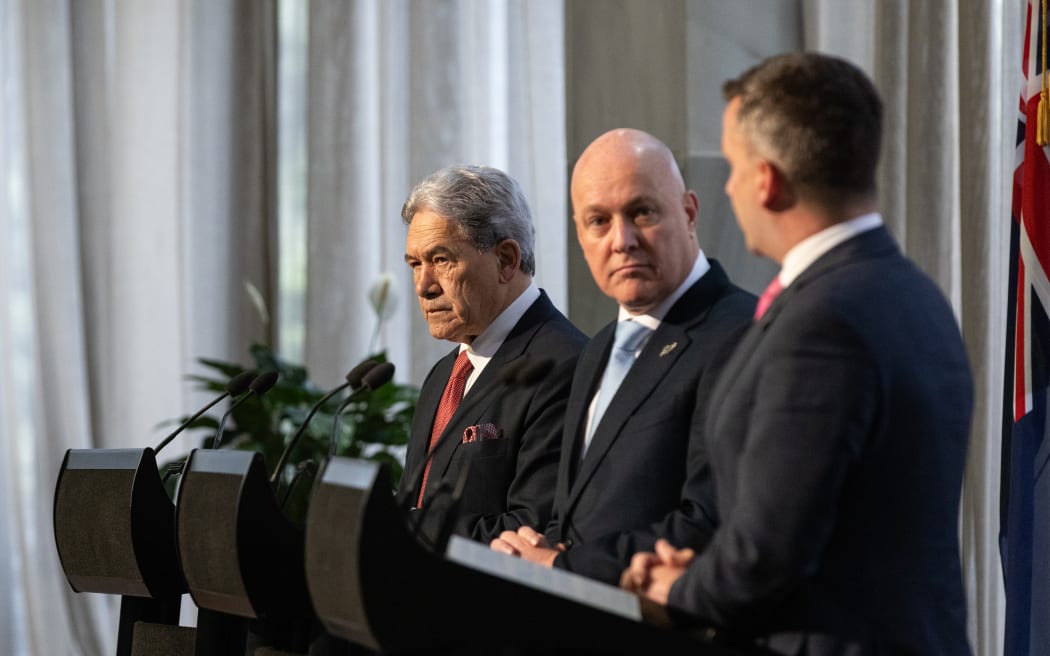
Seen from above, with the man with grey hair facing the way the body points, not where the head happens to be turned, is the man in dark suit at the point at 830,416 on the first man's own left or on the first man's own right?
on the first man's own left

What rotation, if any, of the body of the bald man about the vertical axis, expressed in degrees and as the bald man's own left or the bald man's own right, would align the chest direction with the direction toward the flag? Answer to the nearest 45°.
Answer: approximately 180°

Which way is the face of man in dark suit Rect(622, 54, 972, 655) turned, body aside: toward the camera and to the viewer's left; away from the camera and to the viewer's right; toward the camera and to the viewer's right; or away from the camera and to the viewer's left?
away from the camera and to the viewer's left
